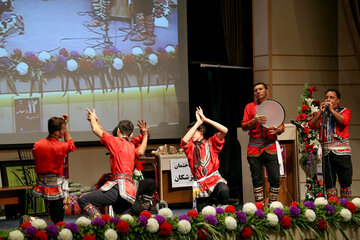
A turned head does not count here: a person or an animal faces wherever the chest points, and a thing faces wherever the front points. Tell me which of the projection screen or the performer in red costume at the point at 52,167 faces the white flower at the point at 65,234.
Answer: the projection screen

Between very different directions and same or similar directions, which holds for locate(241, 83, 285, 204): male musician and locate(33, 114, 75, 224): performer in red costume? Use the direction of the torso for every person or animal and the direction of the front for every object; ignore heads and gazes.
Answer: very different directions

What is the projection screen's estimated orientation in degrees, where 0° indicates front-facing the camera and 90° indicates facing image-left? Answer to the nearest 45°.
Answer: approximately 0°

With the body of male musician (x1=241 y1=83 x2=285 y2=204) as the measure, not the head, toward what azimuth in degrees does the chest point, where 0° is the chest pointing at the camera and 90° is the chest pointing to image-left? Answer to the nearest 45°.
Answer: approximately 0°

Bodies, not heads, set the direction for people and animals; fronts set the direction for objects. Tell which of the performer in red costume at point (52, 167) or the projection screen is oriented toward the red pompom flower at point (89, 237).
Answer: the projection screen

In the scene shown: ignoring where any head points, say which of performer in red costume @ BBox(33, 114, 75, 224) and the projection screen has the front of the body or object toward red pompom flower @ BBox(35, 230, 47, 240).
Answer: the projection screen

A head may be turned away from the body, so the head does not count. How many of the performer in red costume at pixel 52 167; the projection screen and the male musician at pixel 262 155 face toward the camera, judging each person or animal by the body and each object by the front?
2

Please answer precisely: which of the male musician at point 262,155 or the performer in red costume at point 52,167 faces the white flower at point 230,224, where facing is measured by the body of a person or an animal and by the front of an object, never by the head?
the male musician

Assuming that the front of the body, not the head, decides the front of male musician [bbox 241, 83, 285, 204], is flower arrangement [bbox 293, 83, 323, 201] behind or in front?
behind

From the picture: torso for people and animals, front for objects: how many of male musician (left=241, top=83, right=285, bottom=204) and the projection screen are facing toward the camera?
2

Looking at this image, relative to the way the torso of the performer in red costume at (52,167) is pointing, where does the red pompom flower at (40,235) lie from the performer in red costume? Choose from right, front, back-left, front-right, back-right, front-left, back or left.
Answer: back-right
